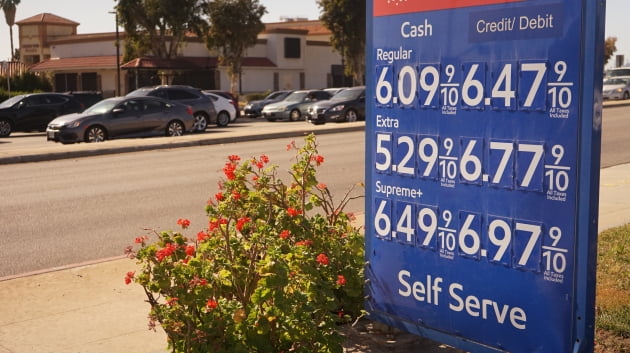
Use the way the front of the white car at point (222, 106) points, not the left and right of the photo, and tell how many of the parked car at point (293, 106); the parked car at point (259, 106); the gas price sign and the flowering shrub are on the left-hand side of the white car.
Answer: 2

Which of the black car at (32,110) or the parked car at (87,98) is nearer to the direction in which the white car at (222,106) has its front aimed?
the black car

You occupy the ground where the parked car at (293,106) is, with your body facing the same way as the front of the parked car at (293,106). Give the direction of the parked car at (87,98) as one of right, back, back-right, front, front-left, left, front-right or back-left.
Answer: front-right

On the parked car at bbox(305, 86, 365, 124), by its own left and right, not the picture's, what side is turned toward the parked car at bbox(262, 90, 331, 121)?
right

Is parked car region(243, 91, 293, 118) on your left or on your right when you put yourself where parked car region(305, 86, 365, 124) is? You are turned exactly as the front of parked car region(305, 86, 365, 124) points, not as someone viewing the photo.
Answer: on your right

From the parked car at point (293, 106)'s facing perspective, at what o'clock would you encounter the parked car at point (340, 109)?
the parked car at point (340, 109) is roughly at 10 o'clock from the parked car at point (293, 106).

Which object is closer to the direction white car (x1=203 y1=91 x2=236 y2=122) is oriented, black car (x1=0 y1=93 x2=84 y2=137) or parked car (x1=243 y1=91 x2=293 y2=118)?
the black car

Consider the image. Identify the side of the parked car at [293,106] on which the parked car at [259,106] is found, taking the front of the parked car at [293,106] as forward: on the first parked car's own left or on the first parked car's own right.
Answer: on the first parked car's own right

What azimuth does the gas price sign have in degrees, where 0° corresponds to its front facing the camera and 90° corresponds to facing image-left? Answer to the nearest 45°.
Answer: approximately 45°

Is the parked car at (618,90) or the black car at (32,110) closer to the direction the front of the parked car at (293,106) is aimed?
the black car

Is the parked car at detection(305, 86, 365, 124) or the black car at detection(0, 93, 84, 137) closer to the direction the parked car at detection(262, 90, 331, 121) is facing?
the black car
